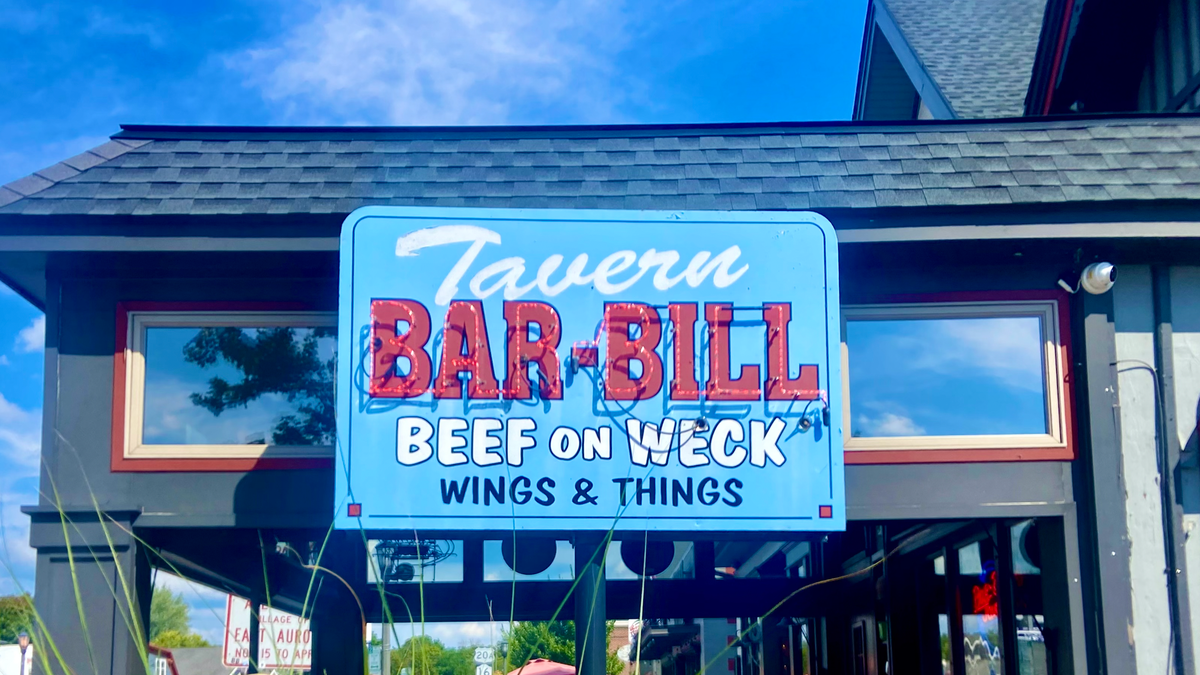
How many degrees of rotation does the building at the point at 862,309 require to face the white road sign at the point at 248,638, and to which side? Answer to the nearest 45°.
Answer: approximately 135° to its right

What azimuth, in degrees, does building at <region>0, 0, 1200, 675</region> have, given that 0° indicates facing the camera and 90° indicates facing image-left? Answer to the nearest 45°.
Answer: approximately 0°

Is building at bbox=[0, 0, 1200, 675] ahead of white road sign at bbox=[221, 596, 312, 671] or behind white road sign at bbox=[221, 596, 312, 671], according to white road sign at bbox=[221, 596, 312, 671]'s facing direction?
ahead

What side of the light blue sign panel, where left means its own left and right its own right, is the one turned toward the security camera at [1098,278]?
left

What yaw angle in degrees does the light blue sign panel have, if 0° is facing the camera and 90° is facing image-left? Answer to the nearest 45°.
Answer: approximately 0°

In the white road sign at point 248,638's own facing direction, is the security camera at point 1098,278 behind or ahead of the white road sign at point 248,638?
ahead
